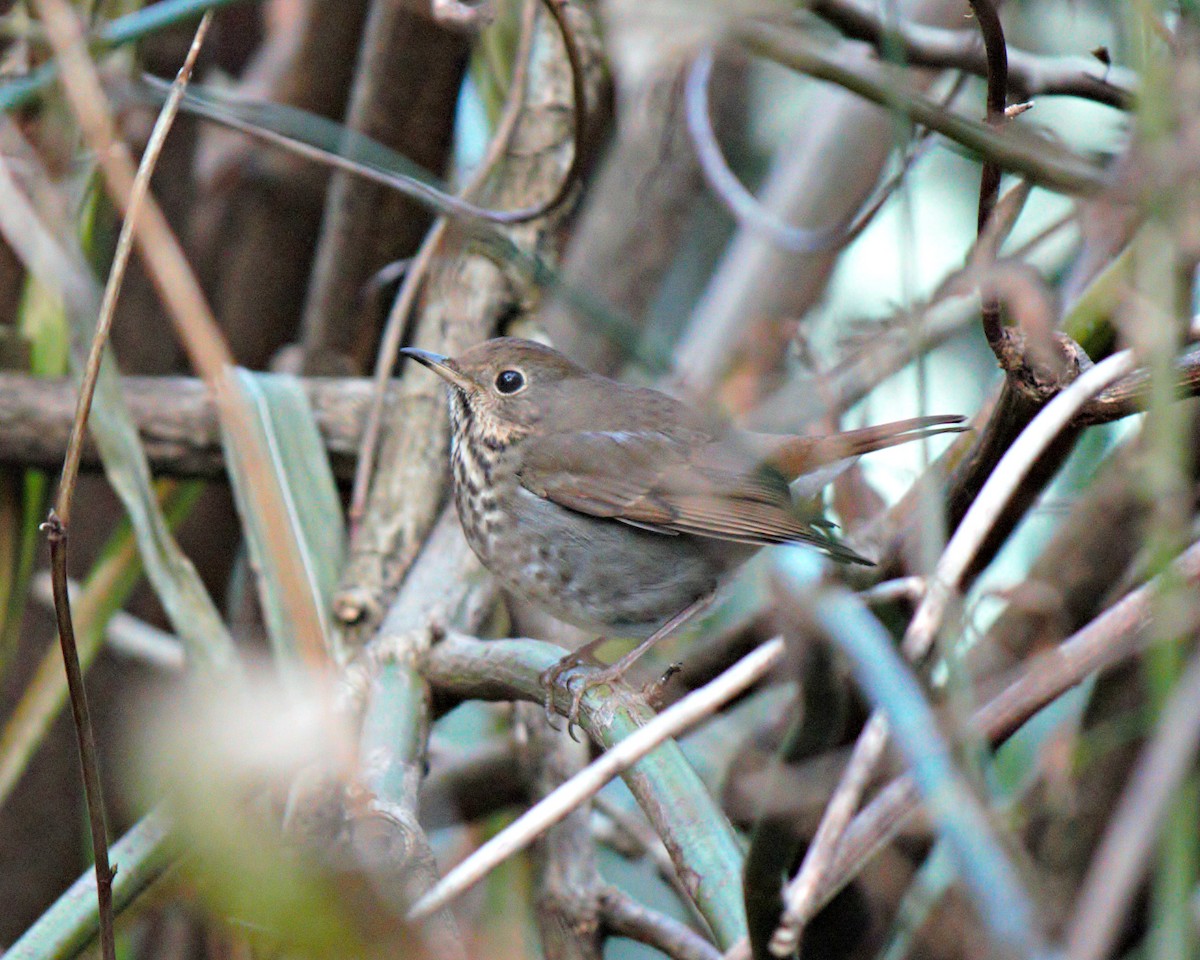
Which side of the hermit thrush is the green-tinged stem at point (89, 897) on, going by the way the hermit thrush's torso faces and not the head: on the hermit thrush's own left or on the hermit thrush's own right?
on the hermit thrush's own left

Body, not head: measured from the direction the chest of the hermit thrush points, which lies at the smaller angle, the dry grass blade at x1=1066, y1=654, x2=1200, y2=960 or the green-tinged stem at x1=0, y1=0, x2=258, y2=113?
the green-tinged stem

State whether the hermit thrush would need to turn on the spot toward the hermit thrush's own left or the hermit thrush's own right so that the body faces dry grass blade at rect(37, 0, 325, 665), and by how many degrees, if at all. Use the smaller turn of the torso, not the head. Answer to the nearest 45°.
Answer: approximately 45° to the hermit thrush's own left

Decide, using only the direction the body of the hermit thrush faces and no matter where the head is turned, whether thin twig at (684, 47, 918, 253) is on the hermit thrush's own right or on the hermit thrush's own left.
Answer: on the hermit thrush's own right

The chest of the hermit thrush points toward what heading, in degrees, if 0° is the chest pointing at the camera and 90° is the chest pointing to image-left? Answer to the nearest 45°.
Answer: approximately 90°

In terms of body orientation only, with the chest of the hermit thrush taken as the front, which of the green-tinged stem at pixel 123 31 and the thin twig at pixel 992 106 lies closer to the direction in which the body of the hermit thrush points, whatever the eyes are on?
the green-tinged stem

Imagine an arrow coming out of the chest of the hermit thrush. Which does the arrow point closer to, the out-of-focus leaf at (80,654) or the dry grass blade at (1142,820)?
the out-of-focus leaf

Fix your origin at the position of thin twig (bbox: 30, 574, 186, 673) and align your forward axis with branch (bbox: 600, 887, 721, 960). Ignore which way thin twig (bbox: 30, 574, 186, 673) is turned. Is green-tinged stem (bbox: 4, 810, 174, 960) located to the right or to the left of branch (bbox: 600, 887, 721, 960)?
right

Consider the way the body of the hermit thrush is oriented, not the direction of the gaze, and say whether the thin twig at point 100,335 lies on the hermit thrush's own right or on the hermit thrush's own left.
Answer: on the hermit thrush's own left
